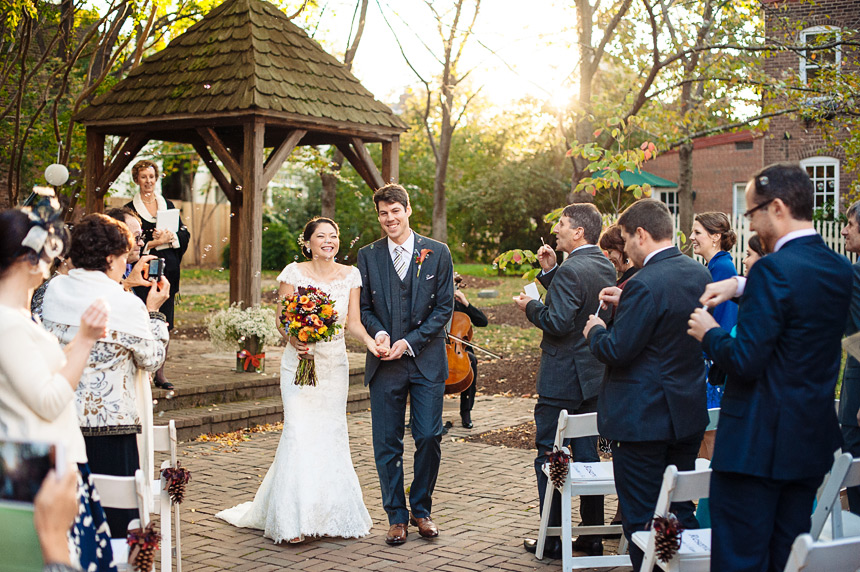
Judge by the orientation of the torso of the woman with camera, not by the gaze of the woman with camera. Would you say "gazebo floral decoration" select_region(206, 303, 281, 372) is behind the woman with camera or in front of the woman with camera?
in front

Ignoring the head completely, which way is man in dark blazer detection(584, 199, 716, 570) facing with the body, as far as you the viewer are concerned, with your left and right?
facing away from the viewer and to the left of the viewer

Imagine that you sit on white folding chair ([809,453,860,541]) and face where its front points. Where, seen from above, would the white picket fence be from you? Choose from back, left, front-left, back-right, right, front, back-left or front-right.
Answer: front-right

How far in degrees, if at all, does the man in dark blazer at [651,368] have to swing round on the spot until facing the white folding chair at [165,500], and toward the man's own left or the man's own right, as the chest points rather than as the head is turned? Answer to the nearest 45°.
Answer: approximately 45° to the man's own left

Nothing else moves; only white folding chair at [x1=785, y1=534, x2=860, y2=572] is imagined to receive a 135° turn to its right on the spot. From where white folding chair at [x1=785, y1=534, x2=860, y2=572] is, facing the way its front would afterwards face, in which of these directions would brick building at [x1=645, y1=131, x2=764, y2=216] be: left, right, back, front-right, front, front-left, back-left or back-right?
left

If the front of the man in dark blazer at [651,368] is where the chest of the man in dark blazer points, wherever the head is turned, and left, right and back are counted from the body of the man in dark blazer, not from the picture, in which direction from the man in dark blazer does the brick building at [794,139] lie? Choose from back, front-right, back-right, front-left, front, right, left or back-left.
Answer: front-right

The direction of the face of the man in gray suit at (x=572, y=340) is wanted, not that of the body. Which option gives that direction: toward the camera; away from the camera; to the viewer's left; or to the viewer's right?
to the viewer's left

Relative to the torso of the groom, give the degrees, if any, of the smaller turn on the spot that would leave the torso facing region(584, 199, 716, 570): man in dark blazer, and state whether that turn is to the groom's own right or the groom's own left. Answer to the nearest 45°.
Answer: approximately 45° to the groom's own left

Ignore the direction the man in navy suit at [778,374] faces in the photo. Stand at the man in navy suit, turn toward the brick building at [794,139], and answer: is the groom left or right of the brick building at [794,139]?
left

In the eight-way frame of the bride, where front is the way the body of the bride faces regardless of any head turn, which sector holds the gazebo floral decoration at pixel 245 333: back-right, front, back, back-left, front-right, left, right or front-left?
back

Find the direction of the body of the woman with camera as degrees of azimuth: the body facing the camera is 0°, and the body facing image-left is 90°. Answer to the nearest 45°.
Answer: approximately 225°

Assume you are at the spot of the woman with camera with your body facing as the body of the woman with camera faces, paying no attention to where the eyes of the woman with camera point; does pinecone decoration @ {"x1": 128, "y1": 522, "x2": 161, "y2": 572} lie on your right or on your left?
on your right

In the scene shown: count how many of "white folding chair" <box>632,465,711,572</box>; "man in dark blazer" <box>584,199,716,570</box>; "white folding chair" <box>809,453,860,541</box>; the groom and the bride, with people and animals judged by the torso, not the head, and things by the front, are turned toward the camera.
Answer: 2

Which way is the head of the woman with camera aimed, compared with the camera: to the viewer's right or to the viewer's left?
to the viewer's right

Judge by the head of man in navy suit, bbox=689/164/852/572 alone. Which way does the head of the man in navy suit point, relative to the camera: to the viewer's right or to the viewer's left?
to the viewer's left

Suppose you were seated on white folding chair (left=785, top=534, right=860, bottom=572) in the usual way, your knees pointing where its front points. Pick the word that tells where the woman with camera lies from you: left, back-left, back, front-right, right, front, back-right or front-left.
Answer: front-left
